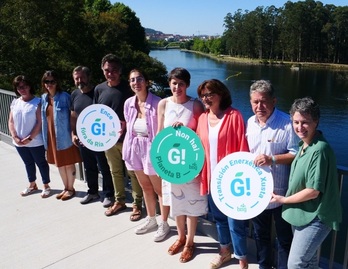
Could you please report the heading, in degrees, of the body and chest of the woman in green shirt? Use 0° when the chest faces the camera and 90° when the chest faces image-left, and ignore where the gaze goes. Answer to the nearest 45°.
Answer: approximately 45°

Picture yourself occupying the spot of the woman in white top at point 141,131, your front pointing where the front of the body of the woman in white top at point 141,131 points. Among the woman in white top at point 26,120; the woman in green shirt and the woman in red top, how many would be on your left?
2

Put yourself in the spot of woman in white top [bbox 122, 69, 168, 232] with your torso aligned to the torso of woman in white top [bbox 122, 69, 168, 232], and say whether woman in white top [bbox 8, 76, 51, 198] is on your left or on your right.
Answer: on your right

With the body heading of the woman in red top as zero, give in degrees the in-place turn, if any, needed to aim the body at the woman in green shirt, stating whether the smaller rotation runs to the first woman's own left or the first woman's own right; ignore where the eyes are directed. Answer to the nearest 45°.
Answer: approximately 90° to the first woman's own left

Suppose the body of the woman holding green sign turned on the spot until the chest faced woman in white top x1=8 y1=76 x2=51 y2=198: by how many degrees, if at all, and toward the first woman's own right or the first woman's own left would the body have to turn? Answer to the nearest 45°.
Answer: approximately 135° to the first woman's own right
